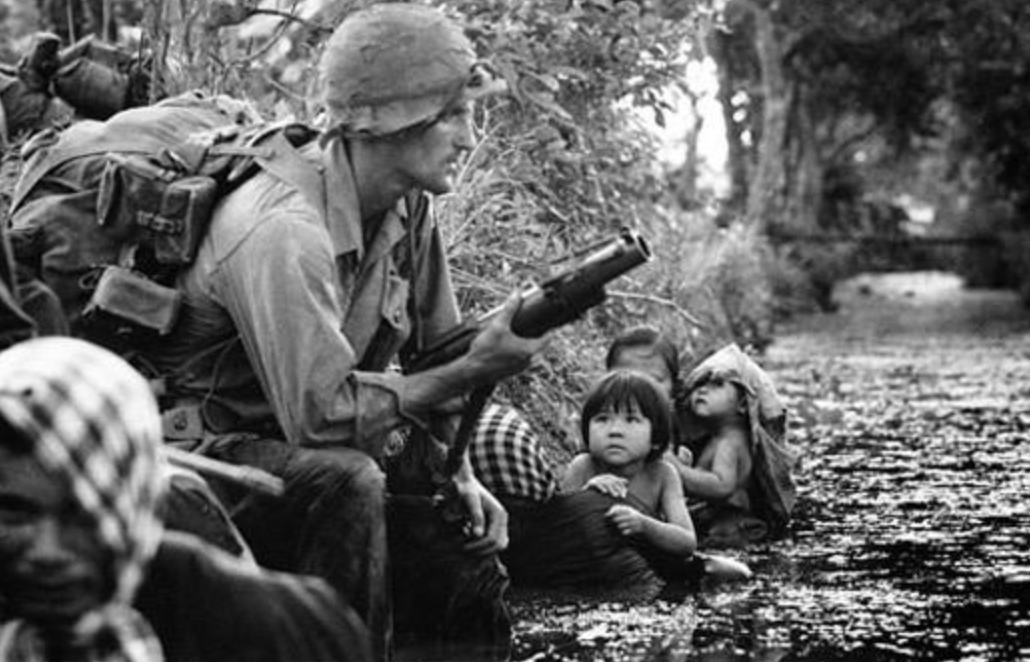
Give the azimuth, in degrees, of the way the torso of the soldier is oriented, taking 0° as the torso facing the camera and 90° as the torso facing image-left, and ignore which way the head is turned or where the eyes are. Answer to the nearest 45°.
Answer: approximately 315°

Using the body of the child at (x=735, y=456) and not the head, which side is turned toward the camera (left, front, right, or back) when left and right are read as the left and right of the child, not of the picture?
left

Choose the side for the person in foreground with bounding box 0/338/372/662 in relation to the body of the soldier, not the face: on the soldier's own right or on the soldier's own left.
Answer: on the soldier's own right

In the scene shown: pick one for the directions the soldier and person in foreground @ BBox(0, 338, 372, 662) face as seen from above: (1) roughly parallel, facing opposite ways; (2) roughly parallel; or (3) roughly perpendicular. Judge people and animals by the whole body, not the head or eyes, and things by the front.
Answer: roughly perpendicular

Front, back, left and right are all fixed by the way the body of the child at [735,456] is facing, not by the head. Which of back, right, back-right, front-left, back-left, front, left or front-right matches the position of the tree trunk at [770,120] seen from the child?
right

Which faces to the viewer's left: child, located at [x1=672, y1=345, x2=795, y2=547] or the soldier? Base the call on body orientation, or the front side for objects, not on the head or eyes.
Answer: the child

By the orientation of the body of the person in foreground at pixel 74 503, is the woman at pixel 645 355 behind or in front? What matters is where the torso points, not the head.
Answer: behind

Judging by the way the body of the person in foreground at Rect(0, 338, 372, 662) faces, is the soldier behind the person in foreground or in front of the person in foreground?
behind

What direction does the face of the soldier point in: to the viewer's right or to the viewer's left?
to the viewer's right
